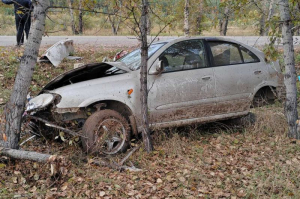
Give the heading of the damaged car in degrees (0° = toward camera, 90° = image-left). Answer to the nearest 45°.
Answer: approximately 45°

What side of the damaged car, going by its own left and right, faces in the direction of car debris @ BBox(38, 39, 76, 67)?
right

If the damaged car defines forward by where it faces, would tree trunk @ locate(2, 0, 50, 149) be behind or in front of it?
in front

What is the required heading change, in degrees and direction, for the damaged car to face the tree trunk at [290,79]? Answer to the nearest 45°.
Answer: approximately 135° to its left
